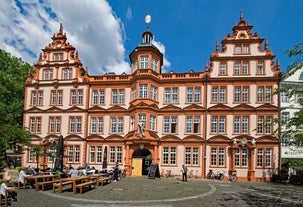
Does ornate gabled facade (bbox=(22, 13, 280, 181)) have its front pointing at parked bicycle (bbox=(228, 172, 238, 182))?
no

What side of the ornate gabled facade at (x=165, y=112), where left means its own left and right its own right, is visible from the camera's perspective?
front

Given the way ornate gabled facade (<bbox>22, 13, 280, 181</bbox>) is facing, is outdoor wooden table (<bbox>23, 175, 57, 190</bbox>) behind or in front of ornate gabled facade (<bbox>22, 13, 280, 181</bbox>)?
in front

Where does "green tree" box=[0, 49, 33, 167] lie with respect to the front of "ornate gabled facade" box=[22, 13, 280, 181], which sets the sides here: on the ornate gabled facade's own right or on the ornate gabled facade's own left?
on the ornate gabled facade's own right
